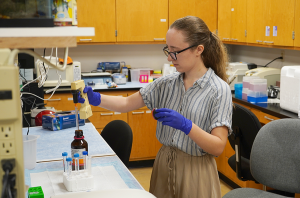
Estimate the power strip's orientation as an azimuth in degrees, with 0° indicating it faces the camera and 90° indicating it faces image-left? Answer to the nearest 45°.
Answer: approximately 0°

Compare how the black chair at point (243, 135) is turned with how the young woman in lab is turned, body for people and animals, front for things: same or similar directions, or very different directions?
very different directions

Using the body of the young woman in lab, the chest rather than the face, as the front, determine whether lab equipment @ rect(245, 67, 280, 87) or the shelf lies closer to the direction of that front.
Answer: the shelf

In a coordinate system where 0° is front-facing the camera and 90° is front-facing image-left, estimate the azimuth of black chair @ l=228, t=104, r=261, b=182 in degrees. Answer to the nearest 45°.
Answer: approximately 225°

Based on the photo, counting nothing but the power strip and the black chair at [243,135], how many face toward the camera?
1
